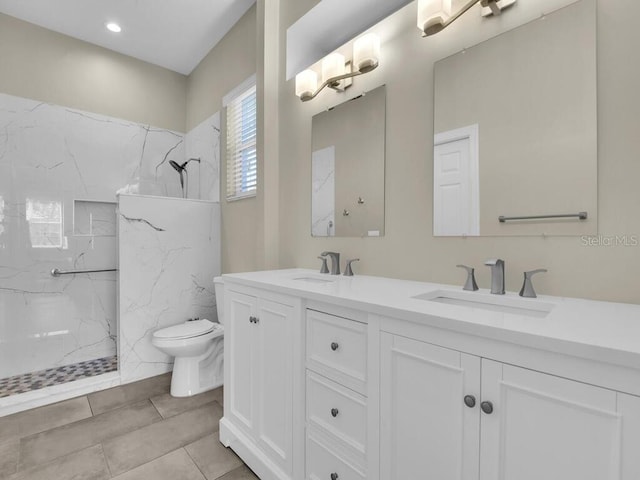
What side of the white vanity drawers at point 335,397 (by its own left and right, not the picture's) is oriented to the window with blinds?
right

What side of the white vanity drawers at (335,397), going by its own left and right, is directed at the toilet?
right

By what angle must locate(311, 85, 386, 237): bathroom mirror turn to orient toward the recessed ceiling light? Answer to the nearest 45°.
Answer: approximately 45° to its right

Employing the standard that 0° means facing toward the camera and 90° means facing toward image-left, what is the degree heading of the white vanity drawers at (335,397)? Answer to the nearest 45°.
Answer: approximately 45°

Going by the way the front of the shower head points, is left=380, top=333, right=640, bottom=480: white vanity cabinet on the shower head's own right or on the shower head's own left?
on the shower head's own left

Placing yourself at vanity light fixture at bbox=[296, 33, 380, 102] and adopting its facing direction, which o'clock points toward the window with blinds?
The window with blinds is roughly at 3 o'clock from the vanity light fixture.

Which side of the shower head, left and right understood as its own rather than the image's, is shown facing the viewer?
left

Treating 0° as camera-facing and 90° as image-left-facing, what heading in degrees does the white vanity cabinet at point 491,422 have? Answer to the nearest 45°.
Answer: approximately 45°

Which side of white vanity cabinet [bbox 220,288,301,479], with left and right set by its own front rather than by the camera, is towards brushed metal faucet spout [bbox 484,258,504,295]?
left

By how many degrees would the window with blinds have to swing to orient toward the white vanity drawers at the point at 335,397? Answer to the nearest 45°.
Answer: approximately 45° to its left
